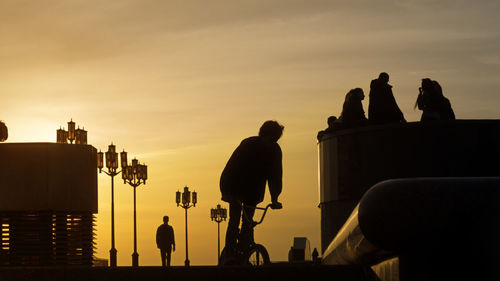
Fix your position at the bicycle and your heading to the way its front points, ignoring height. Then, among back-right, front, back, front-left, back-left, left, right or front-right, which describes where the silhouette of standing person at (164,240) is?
back-left

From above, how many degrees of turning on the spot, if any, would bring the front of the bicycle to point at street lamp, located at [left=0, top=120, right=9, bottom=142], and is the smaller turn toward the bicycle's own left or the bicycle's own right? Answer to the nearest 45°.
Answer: approximately 135° to the bicycle's own left

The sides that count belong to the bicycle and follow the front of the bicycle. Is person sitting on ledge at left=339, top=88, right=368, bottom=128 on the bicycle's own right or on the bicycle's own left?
on the bicycle's own left

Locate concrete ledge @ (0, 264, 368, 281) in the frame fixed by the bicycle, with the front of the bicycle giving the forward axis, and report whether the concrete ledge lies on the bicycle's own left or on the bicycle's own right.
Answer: on the bicycle's own right

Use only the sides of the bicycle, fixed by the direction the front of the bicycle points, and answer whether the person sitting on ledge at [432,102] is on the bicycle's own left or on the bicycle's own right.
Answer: on the bicycle's own left

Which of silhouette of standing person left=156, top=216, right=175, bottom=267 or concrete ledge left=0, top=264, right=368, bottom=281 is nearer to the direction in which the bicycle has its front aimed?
the concrete ledge
